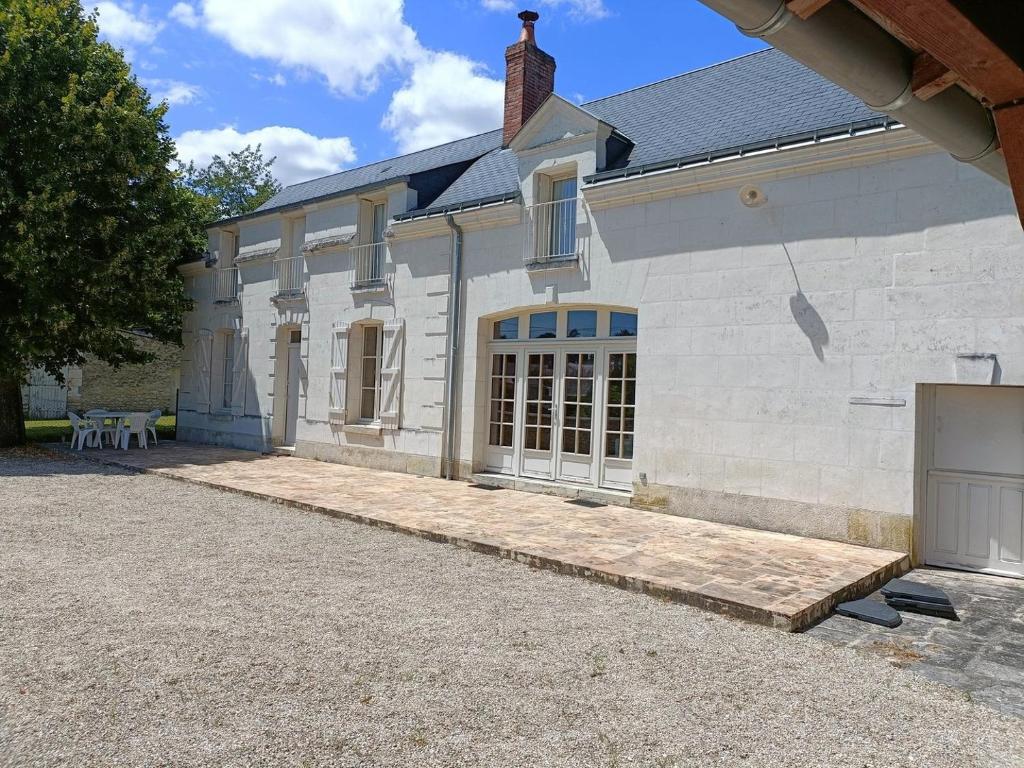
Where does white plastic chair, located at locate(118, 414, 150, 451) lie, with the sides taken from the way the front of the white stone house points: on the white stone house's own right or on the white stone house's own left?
on the white stone house's own right

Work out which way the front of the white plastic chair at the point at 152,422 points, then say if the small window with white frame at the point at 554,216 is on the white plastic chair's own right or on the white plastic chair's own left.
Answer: on the white plastic chair's own left

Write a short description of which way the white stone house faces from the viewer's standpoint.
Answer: facing the viewer and to the left of the viewer

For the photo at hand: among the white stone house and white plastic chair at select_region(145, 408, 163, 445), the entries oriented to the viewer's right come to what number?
0

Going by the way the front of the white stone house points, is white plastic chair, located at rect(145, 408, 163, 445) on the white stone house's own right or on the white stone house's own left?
on the white stone house's own right

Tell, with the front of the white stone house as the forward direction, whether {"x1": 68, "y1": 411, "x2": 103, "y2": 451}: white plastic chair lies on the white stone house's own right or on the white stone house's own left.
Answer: on the white stone house's own right

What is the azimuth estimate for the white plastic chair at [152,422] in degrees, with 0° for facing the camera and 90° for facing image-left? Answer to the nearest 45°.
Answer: approximately 90°

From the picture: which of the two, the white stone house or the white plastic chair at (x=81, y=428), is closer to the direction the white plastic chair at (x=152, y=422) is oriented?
the white plastic chair

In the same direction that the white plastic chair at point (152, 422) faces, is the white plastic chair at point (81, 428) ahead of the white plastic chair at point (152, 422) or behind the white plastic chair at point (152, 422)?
ahead
